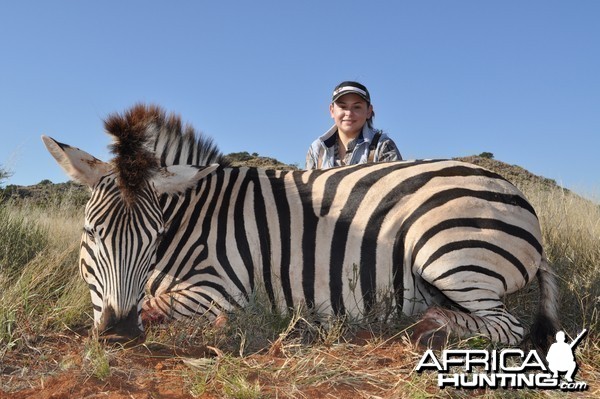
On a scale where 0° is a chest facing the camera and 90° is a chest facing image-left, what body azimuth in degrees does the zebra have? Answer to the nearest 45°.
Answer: approximately 90°
